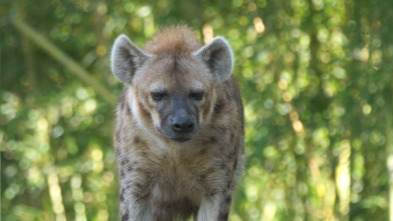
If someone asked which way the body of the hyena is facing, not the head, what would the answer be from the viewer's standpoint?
toward the camera
